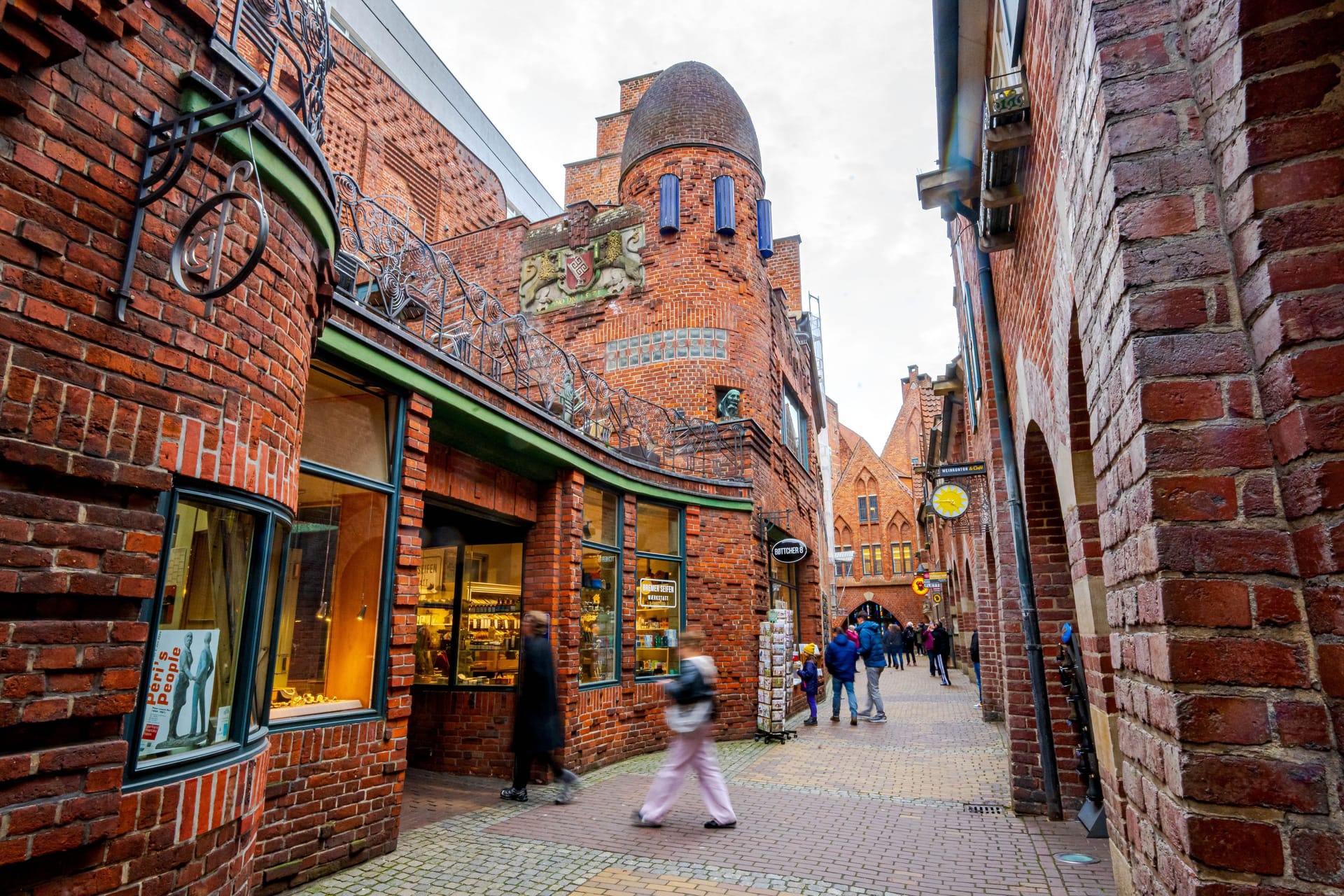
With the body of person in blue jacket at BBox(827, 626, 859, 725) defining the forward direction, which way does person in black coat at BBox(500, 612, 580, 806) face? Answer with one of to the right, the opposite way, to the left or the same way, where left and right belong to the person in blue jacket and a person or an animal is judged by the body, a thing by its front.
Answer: to the left

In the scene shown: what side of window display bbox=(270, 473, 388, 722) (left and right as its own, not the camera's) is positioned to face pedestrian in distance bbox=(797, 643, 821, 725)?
left

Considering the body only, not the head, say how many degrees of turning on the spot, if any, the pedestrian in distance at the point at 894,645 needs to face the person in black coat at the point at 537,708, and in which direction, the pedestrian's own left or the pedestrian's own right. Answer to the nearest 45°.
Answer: approximately 180°

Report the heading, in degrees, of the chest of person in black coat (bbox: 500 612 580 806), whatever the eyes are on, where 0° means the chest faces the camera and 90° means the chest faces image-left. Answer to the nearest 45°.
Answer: approximately 90°

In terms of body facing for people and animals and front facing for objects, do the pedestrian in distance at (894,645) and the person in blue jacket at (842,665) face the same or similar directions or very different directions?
same or similar directions

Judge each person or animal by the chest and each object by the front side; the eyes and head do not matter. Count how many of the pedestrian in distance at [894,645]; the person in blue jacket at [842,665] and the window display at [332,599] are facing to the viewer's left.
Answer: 0

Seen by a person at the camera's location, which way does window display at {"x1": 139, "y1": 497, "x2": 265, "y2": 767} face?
facing the viewer and to the right of the viewer

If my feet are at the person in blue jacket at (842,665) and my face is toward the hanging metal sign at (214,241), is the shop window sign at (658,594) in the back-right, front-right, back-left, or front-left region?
front-right

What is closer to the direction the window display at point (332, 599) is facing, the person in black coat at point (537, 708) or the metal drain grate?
the metal drain grate

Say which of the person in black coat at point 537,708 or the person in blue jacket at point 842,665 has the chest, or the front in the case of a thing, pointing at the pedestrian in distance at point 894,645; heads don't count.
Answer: the person in blue jacket

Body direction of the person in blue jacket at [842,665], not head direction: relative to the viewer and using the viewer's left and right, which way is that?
facing away from the viewer

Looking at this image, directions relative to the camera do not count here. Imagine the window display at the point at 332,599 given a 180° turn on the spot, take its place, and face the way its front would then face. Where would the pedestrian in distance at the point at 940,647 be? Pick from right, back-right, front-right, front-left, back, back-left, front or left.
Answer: right

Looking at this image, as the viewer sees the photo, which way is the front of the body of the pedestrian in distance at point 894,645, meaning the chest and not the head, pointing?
away from the camera

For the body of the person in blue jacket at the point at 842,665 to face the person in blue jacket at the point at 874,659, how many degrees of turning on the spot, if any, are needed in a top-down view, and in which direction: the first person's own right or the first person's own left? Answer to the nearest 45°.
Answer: approximately 90° to the first person's own right
